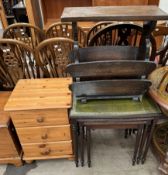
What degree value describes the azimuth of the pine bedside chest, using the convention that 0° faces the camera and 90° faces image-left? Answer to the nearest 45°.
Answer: approximately 0°
